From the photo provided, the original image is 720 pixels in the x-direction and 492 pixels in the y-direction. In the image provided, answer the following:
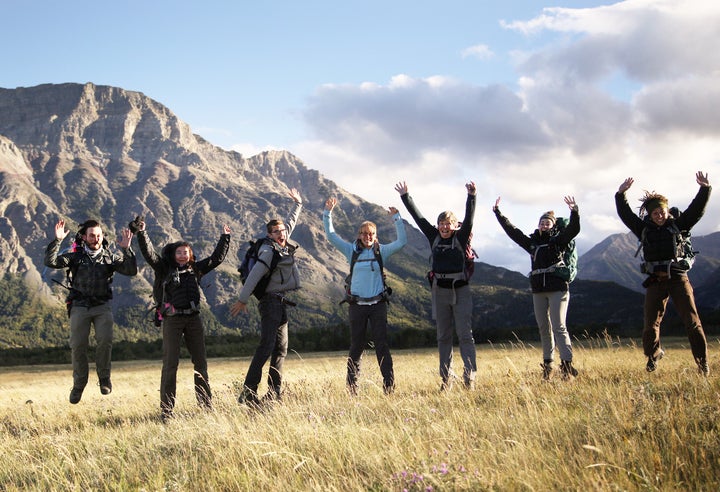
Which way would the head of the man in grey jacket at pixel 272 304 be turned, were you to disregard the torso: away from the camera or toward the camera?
toward the camera

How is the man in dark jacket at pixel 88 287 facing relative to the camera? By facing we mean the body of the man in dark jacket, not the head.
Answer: toward the camera

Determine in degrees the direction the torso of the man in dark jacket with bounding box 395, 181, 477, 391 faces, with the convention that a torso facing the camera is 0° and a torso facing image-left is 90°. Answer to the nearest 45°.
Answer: approximately 0°

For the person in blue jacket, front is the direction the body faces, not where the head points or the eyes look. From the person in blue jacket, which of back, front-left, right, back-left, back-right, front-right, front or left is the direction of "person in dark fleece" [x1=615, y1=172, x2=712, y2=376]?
left

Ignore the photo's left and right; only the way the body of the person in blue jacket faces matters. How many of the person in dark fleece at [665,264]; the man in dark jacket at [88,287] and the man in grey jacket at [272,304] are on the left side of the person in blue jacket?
1

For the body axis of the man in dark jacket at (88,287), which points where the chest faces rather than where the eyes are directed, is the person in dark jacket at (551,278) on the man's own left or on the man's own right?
on the man's own left

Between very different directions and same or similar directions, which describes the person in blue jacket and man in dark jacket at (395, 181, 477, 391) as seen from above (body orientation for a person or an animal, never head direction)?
same or similar directions

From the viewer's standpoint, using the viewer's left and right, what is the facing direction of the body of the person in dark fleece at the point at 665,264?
facing the viewer

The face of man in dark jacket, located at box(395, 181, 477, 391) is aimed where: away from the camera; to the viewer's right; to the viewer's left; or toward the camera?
toward the camera

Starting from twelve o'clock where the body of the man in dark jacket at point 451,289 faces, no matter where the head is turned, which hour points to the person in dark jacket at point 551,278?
the person in dark jacket at point 551,278 is roughly at 8 o'clock from the man in dark jacket at point 451,289.

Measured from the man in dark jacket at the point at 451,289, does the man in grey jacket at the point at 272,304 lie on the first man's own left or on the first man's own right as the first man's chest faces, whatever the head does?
on the first man's own right

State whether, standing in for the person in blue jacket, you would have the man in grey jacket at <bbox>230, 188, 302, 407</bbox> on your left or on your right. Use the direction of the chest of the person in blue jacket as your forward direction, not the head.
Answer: on your right

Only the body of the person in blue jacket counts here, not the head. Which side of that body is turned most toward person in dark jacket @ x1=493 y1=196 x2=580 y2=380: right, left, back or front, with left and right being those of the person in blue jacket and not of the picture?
left
